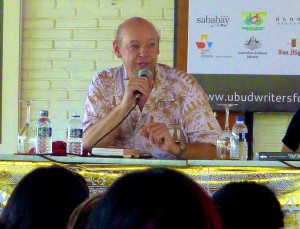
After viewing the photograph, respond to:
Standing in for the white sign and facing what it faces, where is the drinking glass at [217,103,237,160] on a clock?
The drinking glass is roughly at 12 o'clock from the white sign.

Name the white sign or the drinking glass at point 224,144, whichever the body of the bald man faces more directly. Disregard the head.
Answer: the drinking glass

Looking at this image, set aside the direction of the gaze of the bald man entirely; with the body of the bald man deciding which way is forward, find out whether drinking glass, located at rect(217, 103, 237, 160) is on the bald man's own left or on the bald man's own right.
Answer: on the bald man's own left

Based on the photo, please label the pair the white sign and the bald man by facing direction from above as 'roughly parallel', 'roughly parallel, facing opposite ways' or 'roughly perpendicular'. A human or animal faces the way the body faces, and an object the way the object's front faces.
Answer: roughly parallel

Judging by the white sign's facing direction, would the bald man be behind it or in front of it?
in front

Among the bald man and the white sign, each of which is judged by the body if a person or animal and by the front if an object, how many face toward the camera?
2

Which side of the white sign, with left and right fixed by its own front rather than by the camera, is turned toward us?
front

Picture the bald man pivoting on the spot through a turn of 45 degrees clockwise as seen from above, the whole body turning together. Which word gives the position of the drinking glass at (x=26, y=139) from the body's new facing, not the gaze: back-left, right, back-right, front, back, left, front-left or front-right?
front-right

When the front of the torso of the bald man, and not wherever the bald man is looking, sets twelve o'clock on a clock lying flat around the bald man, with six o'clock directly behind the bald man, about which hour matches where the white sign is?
The white sign is roughly at 7 o'clock from the bald man.

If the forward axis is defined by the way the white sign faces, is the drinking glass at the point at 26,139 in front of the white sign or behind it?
in front

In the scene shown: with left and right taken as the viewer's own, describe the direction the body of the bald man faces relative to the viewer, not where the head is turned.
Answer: facing the viewer
